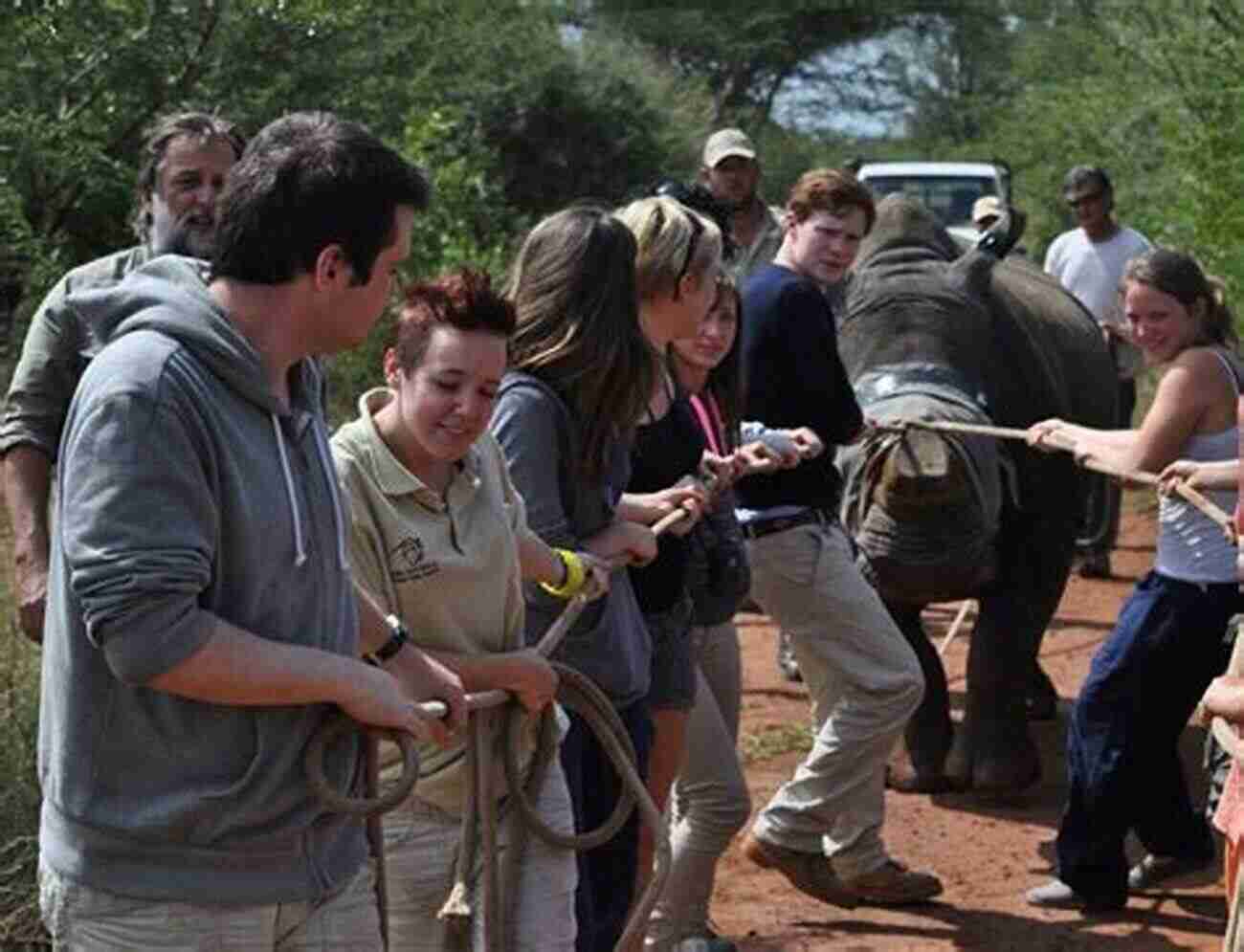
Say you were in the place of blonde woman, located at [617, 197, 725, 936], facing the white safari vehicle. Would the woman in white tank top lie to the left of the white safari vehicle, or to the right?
right

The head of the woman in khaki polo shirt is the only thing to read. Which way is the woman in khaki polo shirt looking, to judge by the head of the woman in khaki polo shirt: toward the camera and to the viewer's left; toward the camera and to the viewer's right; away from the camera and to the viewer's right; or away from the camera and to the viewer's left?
toward the camera and to the viewer's right

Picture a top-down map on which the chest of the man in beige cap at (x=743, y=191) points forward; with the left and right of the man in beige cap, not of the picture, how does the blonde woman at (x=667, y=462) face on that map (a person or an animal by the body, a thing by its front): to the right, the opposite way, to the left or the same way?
to the left

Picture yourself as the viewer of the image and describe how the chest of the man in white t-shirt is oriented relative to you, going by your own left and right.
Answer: facing the viewer

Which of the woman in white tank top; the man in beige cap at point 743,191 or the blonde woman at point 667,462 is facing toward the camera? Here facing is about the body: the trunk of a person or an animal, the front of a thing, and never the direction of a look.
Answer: the man in beige cap

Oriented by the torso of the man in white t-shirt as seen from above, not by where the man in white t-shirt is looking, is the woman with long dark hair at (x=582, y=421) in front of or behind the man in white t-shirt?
in front

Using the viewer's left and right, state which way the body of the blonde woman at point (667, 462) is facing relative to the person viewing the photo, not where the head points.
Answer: facing to the right of the viewer

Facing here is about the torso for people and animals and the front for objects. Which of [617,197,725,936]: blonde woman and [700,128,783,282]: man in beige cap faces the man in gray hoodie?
the man in beige cap

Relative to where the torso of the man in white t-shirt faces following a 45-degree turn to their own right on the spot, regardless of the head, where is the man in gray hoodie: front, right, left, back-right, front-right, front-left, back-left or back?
front-left

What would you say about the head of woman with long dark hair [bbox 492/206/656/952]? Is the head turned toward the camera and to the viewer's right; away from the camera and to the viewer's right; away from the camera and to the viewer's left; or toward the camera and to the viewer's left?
away from the camera and to the viewer's right

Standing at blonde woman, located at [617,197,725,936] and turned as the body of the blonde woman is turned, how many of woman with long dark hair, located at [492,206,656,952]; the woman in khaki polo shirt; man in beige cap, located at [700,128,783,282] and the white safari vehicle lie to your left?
2

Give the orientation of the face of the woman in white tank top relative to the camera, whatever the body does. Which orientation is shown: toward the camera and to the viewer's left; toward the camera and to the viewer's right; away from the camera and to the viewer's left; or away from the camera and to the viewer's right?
toward the camera and to the viewer's left

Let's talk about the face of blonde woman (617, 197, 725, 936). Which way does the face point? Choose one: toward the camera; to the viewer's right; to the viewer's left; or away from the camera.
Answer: to the viewer's right

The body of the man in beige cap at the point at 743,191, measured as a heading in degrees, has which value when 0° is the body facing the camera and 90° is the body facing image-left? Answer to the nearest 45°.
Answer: approximately 0°

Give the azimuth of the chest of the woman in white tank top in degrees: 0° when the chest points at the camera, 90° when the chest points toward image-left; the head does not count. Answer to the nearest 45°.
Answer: approximately 90°
